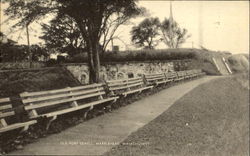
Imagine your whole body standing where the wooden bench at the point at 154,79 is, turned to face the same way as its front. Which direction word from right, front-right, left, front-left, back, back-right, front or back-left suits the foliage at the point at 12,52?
back

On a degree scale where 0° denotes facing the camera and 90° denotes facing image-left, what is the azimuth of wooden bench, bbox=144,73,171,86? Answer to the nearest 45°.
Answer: approximately 315°

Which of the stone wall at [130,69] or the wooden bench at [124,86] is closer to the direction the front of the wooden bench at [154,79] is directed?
the wooden bench

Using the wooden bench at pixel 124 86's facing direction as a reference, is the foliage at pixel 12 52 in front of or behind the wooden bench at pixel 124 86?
behind

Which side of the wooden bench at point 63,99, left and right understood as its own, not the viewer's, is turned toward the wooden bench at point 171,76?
left

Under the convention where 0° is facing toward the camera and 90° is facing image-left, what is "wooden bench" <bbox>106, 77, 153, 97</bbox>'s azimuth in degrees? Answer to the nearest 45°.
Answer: approximately 315°

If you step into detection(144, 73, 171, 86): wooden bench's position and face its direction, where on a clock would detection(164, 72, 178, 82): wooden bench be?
detection(164, 72, 178, 82): wooden bench is roughly at 8 o'clock from detection(144, 73, 171, 86): wooden bench.

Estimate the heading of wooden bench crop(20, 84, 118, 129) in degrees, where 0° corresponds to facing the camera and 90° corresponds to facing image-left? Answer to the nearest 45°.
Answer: approximately 315°

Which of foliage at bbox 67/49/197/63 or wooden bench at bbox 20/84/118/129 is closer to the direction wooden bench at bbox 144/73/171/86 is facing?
the wooden bench
